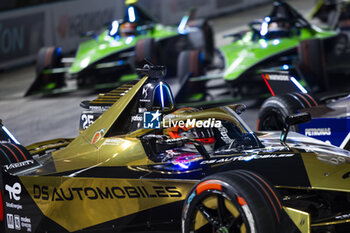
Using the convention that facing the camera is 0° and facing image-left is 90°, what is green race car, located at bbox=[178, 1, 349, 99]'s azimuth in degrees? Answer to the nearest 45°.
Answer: approximately 45°

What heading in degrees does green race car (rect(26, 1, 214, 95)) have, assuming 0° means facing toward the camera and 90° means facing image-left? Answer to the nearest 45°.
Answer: approximately 45°

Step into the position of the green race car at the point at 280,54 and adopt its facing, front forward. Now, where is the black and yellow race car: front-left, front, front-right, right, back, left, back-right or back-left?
front-left

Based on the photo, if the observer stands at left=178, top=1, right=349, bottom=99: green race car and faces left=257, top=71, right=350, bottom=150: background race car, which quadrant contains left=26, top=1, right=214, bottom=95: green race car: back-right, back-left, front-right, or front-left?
back-right

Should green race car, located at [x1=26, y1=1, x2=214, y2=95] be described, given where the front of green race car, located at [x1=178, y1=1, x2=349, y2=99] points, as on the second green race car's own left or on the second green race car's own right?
on the second green race car's own right

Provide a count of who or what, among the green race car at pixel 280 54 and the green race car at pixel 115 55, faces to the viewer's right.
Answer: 0

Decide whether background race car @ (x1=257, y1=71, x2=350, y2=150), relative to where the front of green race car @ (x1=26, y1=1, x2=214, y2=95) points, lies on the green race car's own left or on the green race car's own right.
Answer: on the green race car's own left
